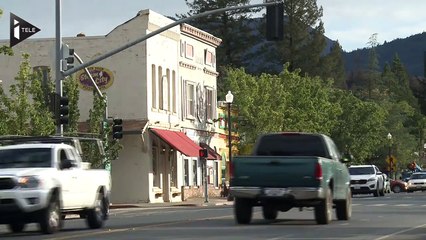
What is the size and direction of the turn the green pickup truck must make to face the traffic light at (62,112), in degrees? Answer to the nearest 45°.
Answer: approximately 45° to its left

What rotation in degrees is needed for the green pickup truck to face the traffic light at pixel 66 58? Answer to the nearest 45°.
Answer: approximately 45° to its left

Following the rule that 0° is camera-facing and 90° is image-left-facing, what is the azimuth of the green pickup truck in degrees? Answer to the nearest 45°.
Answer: approximately 180°
